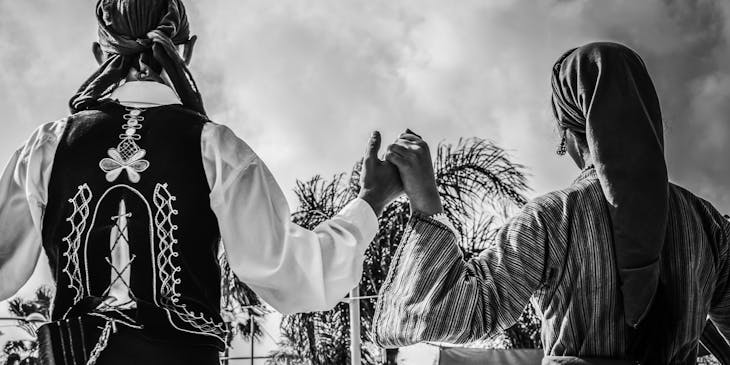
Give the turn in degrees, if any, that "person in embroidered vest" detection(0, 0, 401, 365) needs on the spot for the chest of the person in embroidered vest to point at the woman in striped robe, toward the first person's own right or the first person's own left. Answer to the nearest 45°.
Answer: approximately 90° to the first person's own right

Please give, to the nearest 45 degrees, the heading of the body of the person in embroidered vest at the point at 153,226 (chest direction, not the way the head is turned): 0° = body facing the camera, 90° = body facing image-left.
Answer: approximately 180°

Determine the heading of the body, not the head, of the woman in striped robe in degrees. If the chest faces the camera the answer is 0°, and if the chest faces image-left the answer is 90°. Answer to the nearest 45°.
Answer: approximately 180°

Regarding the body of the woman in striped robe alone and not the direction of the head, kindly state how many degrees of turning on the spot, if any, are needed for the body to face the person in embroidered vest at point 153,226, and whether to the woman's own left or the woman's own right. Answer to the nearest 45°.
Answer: approximately 90° to the woman's own left

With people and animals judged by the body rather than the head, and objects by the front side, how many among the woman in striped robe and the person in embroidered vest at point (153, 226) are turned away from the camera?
2

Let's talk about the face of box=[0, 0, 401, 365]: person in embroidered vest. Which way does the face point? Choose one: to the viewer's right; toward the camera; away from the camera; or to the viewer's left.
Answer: away from the camera

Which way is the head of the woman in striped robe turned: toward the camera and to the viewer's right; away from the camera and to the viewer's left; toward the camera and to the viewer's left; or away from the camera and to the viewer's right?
away from the camera and to the viewer's left
